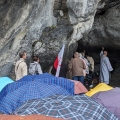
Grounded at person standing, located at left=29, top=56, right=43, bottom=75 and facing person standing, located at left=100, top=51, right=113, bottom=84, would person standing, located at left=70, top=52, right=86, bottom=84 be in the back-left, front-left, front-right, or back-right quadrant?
front-right

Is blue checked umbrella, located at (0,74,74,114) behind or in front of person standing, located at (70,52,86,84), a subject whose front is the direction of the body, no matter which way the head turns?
behind

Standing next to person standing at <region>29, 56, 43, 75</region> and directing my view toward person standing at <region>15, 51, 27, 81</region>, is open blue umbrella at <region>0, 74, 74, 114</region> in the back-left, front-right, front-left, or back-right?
front-left

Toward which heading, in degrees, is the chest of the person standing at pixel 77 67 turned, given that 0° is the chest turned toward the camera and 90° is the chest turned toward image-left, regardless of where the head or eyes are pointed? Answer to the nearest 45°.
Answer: approximately 180°
